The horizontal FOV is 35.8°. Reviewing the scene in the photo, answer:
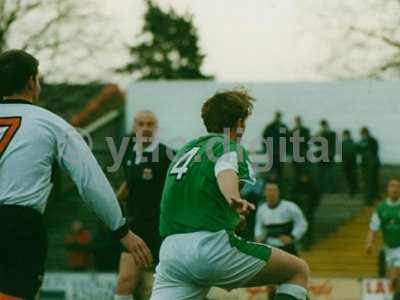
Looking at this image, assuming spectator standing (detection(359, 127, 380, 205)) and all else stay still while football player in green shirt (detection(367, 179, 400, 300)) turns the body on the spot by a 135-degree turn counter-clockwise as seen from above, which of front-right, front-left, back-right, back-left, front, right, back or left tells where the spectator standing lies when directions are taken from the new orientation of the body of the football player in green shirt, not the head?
front-left

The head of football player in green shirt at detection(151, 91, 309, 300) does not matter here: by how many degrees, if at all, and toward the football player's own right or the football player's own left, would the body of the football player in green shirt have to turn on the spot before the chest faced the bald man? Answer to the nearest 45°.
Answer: approximately 45° to the football player's own left

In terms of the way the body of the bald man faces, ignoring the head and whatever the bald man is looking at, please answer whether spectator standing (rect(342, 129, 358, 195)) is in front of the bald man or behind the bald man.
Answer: behind

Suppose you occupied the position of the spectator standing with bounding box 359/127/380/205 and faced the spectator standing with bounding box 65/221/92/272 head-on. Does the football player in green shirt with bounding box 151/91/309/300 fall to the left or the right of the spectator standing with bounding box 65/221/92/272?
left

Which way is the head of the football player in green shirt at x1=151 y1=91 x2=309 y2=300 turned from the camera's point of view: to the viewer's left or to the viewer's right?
to the viewer's right

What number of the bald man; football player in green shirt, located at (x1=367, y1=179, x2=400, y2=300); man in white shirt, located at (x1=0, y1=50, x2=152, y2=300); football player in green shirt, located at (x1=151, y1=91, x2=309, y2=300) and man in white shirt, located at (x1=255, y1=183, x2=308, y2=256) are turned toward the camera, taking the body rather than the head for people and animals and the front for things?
3

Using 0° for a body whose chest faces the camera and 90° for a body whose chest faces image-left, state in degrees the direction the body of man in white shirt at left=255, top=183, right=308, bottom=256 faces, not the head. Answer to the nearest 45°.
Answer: approximately 0°

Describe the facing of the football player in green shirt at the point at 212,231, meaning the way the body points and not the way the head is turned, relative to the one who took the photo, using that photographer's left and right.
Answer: facing away from the viewer and to the right of the viewer

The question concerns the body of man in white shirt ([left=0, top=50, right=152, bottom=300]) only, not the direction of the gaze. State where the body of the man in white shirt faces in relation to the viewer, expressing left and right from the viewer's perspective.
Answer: facing away from the viewer and to the right of the viewer
